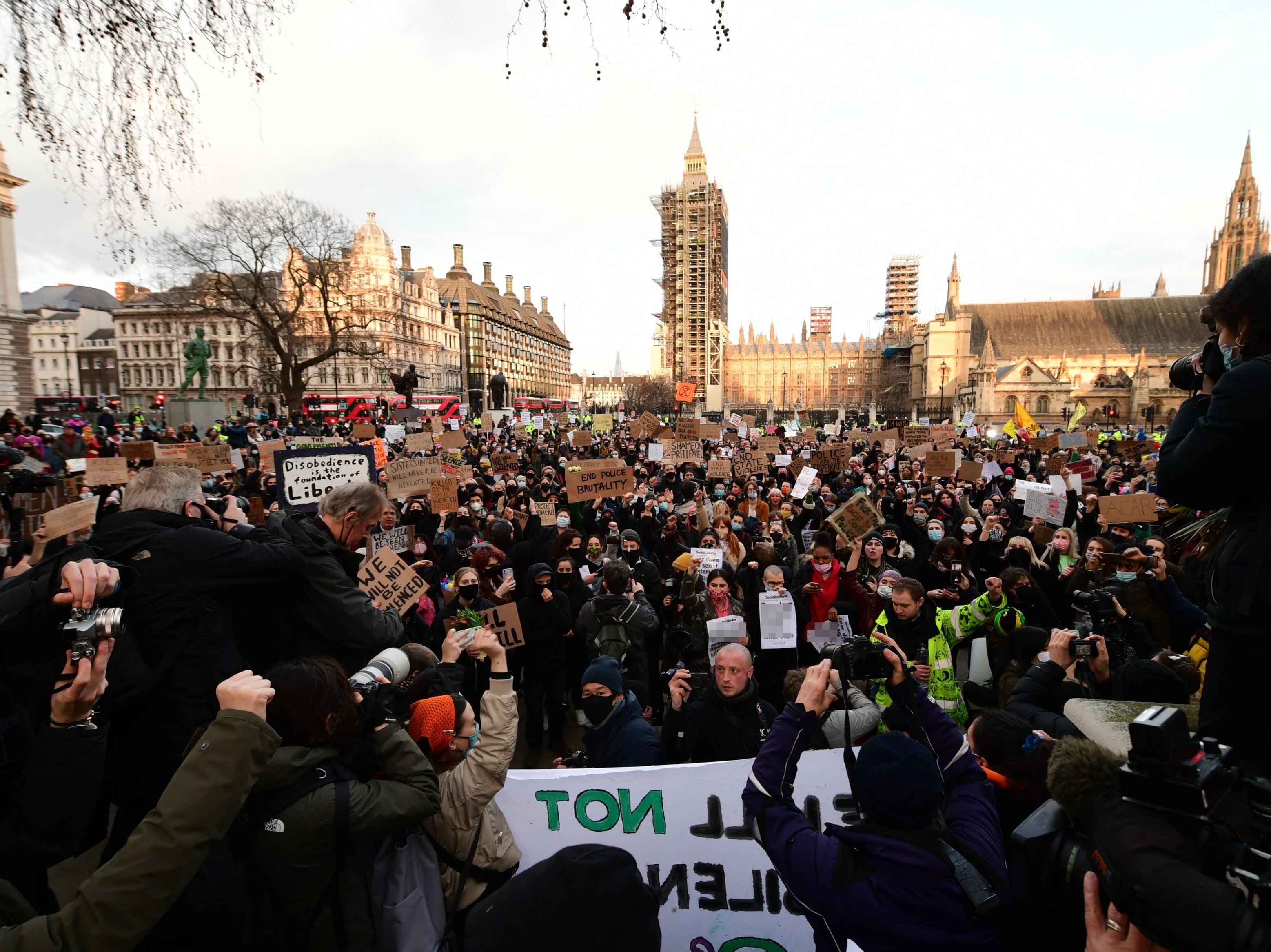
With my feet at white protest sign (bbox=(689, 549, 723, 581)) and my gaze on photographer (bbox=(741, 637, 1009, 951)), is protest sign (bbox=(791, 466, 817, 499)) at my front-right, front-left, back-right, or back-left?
back-left

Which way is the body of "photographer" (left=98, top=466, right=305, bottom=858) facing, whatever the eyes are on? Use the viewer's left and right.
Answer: facing away from the viewer and to the right of the viewer

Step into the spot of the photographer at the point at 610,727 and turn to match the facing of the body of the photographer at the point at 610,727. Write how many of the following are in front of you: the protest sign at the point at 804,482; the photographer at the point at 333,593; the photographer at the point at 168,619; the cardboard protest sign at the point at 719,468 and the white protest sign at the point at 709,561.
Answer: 2

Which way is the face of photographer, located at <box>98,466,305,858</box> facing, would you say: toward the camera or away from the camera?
away from the camera

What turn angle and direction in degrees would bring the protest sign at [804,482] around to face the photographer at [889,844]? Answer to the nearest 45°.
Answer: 0° — it already faces them

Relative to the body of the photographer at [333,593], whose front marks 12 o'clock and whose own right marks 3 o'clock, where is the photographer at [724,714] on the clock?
the photographer at [724,714] is roughly at 12 o'clock from the photographer at [333,593].

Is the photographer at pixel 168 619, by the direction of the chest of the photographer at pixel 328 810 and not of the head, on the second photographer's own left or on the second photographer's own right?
on the second photographer's own left

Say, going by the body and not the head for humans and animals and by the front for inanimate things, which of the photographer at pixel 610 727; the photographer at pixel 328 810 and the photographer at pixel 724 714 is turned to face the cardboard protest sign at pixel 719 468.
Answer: the photographer at pixel 328 810

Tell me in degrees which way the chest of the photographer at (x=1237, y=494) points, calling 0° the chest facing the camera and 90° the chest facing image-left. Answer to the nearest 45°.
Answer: approximately 90°

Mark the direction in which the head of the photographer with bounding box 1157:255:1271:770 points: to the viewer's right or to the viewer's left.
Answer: to the viewer's left
